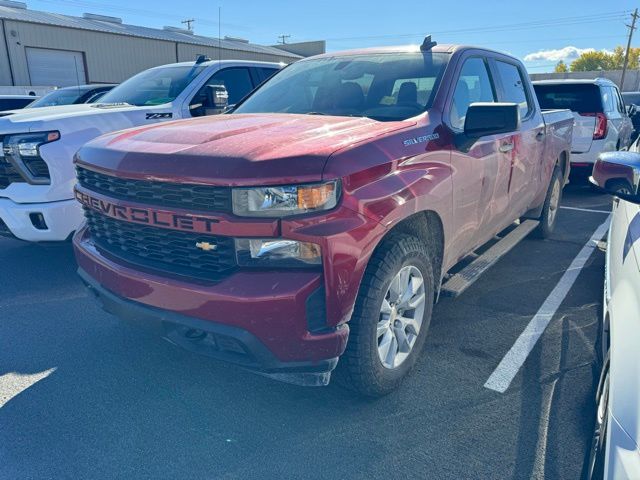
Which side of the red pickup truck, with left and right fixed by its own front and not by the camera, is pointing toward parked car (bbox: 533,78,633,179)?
back

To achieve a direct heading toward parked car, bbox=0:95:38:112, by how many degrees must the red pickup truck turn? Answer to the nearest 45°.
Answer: approximately 90° to its right

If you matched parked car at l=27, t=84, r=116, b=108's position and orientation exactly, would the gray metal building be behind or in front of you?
behind

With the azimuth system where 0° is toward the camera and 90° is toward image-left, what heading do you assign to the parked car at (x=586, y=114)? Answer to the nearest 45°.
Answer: approximately 180°

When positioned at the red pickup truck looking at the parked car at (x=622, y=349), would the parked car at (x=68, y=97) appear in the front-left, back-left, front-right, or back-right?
back-left

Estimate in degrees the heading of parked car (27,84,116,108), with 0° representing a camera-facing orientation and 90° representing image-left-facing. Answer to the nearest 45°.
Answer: approximately 45°

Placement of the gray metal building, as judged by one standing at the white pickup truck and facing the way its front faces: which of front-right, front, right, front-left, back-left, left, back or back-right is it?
back-right

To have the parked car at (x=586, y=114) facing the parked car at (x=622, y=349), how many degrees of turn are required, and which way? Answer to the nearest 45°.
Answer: approximately 180°

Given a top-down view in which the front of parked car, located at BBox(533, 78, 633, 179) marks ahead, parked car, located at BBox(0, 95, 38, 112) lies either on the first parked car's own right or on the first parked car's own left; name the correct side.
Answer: on the first parked car's own left
